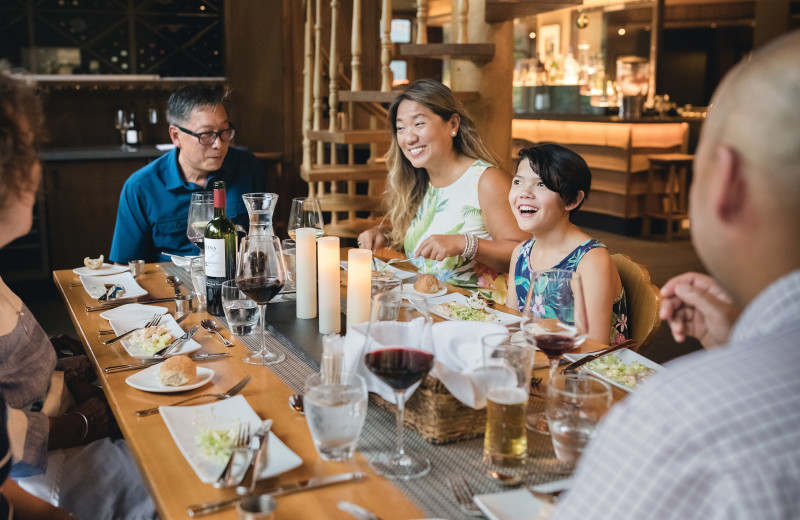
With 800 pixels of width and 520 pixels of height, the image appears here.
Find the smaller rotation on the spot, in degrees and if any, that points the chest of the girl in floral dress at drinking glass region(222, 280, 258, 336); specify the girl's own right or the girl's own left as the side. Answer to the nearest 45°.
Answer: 0° — they already face it

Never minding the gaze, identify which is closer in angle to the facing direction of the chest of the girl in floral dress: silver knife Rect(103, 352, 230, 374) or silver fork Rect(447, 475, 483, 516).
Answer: the silver knife

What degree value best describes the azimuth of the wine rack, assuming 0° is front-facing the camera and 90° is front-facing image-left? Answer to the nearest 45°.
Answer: approximately 0°

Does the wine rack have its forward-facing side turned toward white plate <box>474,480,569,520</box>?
yes

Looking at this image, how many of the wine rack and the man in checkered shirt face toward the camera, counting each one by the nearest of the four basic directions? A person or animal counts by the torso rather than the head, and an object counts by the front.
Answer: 1

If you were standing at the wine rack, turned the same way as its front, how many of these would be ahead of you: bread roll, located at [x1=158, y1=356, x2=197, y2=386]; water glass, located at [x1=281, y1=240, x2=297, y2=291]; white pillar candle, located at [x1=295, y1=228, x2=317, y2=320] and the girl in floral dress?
4

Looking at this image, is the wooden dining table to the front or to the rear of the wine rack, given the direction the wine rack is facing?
to the front

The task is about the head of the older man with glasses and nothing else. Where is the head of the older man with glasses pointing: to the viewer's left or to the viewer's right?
to the viewer's right

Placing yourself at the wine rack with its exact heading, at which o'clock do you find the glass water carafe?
The glass water carafe is roughly at 12 o'clock from the wine rack.

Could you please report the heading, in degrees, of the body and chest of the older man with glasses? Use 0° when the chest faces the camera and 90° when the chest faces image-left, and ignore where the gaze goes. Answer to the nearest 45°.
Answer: approximately 315°

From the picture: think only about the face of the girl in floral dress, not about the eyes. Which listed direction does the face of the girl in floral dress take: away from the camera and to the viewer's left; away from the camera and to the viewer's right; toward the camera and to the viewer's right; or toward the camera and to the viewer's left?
toward the camera and to the viewer's left

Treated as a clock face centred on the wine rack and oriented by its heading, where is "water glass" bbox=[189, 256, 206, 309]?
The water glass is roughly at 12 o'clock from the wine rack.

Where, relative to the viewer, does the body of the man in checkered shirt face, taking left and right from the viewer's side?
facing away from the viewer and to the left of the viewer
